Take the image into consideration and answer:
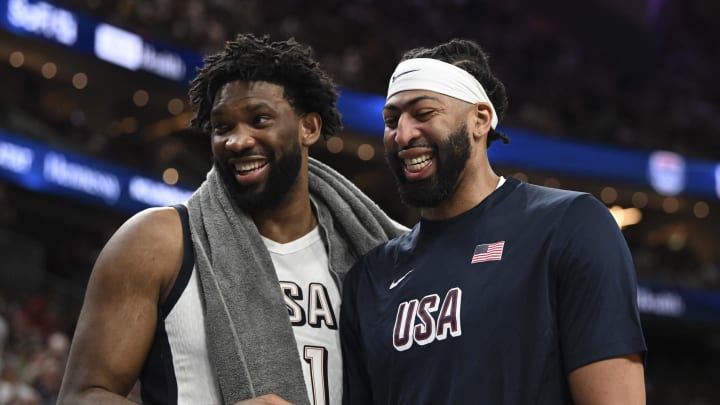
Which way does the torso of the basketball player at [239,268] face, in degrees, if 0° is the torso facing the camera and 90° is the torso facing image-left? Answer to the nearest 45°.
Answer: approximately 315°

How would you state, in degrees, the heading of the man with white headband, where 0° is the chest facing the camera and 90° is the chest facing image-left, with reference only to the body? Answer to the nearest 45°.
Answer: approximately 45°

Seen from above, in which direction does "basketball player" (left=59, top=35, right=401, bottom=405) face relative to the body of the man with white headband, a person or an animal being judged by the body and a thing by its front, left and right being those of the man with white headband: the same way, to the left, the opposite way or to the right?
to the left

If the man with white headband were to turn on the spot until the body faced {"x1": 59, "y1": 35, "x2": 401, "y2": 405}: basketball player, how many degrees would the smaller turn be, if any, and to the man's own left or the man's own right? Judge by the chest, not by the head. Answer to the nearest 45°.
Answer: approximately 45° to the man's own right

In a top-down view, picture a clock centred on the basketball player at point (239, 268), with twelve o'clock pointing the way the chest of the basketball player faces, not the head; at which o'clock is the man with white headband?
The man with white headband is roughly at 11 o'clock from the basketball player.
